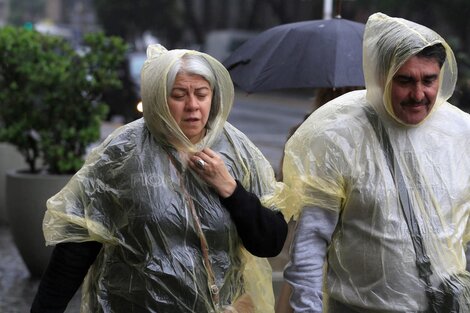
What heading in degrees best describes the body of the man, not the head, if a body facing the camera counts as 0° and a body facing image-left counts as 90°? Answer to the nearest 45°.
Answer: approximately 315°

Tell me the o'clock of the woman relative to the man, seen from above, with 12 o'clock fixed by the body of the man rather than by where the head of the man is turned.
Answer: The woman is roughly at 4 o'clock from the man.

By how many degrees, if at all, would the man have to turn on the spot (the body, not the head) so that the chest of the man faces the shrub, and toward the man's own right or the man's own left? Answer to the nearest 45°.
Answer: approximately 180°
